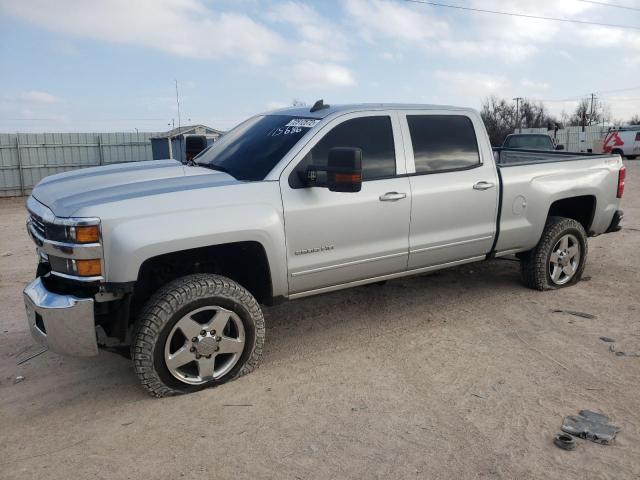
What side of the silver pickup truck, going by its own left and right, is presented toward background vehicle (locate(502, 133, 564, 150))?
back

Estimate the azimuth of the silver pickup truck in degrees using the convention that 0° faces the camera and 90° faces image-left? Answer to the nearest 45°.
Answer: approximately 45°

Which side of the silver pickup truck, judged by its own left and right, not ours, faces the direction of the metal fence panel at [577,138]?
back

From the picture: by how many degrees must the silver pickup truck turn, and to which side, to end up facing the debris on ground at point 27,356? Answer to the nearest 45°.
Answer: approximately 45° to its right

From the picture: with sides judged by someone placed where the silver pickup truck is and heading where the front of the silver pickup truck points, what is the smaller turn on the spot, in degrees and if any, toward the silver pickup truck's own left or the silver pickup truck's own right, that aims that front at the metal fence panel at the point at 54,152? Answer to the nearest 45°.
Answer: approximately 90° to the silver pickup truck's own right

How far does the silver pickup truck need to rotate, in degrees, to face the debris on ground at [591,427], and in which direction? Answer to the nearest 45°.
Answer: approximately 90° to its left

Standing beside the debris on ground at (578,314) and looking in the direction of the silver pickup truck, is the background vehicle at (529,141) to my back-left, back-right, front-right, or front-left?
back-right
